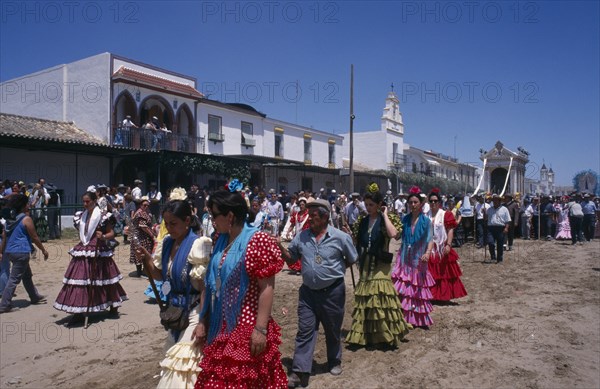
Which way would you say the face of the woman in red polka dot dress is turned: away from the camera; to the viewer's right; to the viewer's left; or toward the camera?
to the viewer's left

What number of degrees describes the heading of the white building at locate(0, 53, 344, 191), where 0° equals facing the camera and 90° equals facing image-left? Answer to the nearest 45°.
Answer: approximately 315°

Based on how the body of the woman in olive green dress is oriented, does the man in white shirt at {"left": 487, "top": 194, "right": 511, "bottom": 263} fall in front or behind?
behind

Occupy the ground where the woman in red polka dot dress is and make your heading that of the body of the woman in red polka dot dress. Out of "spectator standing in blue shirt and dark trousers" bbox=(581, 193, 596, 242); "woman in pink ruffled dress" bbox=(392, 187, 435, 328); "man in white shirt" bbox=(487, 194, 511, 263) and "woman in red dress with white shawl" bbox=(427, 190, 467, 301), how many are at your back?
4

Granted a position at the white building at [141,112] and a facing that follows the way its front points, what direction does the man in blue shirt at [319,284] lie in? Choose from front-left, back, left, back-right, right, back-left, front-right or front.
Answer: front-right

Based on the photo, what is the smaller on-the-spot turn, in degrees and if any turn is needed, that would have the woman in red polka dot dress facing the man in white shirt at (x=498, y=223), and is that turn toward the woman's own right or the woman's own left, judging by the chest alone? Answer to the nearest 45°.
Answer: approximately 180°

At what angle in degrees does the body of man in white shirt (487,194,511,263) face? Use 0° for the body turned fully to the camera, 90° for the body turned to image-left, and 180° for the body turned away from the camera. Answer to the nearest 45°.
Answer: approximately 0°

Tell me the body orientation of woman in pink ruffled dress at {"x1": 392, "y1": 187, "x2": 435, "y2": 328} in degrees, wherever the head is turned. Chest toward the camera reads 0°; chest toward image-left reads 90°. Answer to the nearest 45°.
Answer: approximately 45°

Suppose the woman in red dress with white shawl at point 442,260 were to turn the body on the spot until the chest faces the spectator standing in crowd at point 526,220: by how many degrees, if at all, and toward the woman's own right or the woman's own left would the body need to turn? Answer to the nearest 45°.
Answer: approximately 135° to the woman's own right
